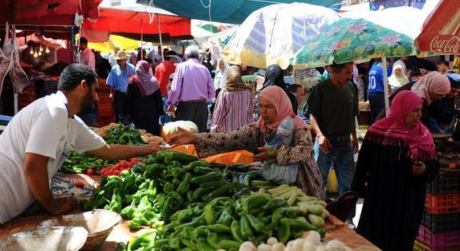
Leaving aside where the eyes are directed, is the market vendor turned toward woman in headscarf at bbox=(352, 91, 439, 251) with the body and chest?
yes

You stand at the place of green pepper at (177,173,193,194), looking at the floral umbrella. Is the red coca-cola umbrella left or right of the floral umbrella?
right

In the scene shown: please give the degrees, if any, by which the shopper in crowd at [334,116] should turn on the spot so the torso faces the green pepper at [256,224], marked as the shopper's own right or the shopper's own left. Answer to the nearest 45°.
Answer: approximately 45° to the shopper's own right

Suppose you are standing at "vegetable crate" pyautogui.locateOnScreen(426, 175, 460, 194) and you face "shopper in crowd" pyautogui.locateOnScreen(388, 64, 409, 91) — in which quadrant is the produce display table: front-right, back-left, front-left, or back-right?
back-left

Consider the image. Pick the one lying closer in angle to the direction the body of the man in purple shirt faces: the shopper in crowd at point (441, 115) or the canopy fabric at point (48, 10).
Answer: the canopy fabric

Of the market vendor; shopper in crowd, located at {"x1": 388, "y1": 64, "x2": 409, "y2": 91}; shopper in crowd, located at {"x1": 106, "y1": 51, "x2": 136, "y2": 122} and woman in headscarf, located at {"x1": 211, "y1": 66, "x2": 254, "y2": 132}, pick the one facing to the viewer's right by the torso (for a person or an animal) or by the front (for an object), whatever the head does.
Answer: the market vendor

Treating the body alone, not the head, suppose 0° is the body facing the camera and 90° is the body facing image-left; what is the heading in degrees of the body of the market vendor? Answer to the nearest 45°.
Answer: approximately 270°

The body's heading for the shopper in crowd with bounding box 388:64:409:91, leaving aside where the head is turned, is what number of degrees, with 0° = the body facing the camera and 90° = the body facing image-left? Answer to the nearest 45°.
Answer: approximately 0°

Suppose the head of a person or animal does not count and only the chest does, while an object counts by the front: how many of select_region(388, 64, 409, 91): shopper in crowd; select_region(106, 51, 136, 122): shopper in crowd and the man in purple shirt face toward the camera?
2
